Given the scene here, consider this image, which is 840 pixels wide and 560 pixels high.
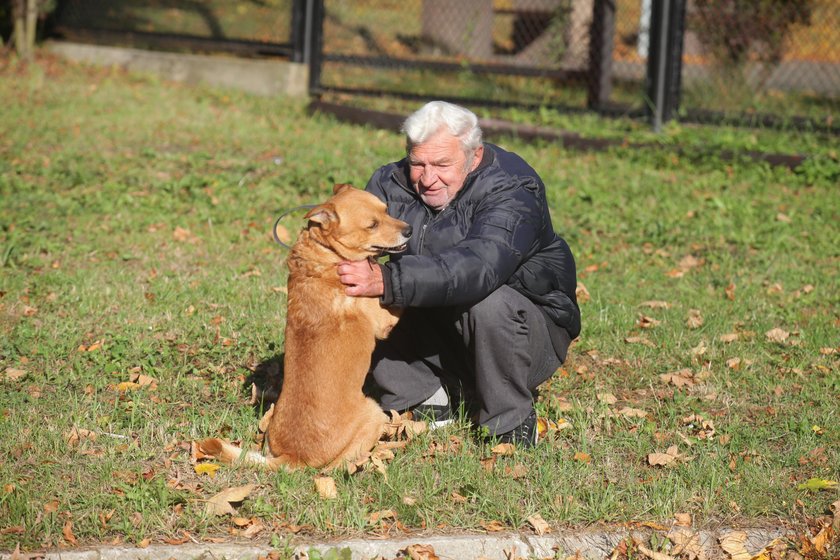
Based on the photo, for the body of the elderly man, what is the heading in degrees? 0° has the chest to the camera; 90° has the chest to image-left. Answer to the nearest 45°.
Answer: approximately 45°

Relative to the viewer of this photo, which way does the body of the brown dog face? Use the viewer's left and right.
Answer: facing away from the viewer and to the right of the viewer

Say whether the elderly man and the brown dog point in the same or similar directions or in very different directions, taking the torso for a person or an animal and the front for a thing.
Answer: very different directions

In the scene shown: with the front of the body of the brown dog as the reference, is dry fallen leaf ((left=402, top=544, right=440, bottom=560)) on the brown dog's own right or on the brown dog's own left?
on the brown dog's own right

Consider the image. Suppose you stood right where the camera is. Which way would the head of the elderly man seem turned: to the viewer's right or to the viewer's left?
to the viewer's left

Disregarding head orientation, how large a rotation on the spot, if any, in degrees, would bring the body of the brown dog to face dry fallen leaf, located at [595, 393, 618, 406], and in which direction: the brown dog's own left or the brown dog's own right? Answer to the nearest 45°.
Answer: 0° — it already faces it

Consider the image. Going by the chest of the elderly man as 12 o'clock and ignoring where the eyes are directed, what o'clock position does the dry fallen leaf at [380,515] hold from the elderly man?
The dry fallen leaf is roughly at 11 o'clock from the elderly man.
